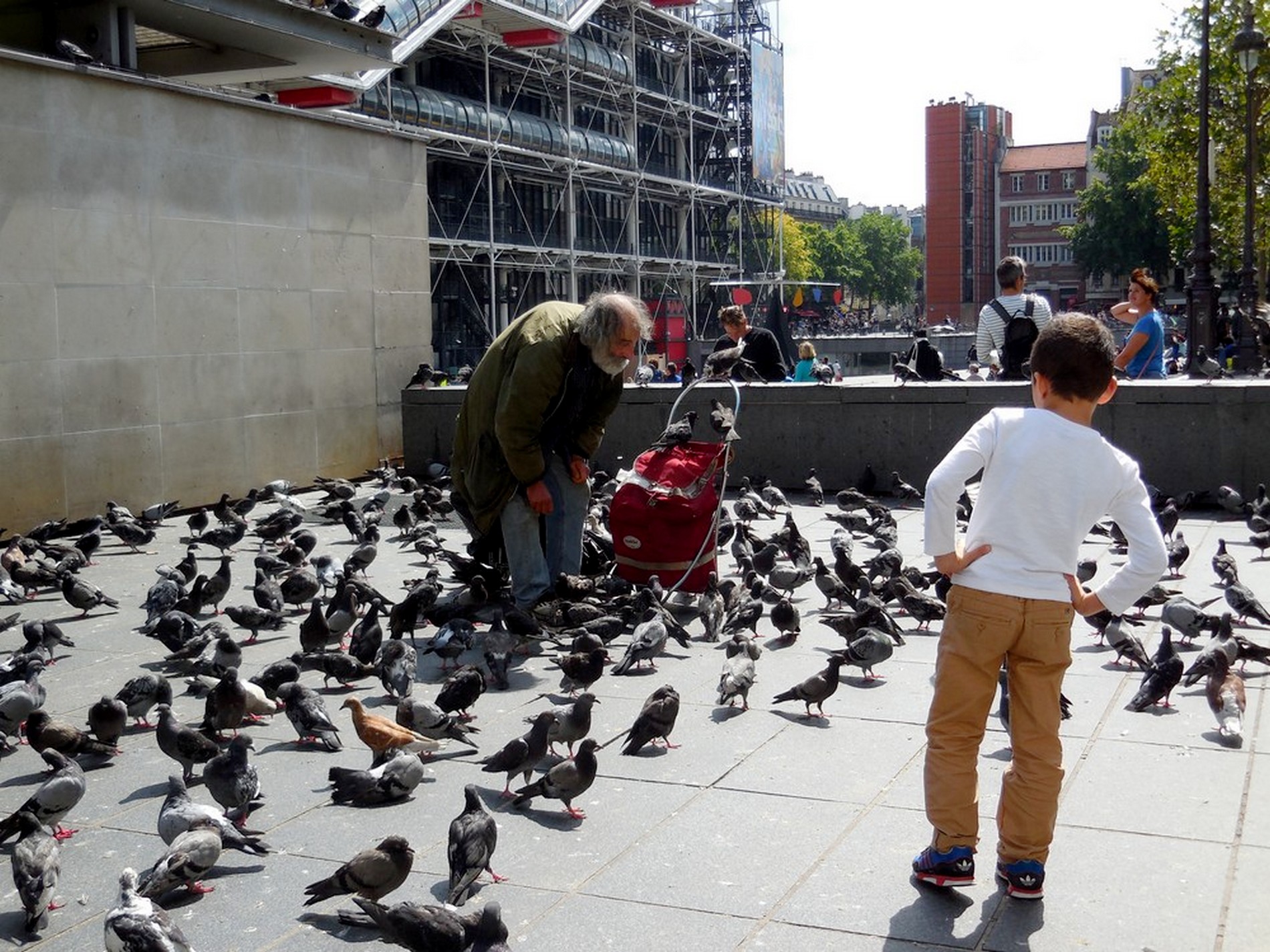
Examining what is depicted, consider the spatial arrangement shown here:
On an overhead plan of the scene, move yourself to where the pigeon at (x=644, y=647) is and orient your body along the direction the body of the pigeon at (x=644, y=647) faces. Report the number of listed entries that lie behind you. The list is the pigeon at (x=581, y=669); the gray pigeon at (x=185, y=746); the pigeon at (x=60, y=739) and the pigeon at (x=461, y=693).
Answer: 4

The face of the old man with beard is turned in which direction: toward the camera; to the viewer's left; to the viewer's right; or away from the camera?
to the viewer's right

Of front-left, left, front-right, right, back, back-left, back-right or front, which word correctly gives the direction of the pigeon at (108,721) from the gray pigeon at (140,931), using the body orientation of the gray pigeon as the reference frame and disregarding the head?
front-right

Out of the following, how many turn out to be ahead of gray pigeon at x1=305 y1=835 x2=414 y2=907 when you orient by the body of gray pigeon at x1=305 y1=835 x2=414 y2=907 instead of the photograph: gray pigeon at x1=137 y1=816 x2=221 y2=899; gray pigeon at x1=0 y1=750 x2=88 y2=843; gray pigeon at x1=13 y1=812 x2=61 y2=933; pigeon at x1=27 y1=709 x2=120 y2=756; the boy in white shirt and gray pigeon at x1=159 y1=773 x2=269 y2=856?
1

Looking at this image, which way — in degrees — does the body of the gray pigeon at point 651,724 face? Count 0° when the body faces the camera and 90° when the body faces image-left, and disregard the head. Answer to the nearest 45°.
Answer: approximately 225°

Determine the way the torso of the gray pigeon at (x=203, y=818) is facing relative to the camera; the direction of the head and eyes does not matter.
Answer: to the viewer's left

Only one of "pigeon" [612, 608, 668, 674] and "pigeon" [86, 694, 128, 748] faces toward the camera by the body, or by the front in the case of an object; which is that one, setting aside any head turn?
"pigeon" [86, 694, 128, 748]

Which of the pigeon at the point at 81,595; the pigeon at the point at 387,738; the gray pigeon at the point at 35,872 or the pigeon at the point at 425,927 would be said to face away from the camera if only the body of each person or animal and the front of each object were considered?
the gray pigeon

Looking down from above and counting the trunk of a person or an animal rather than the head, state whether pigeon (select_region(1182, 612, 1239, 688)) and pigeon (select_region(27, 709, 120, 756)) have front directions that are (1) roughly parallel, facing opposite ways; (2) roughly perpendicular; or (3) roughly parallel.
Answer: roughly parallel, facing opposite ways

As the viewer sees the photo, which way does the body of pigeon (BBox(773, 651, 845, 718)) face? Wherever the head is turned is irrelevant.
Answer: to the viewer's right

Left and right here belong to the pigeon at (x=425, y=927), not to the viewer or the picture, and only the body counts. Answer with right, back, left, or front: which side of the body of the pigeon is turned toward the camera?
right

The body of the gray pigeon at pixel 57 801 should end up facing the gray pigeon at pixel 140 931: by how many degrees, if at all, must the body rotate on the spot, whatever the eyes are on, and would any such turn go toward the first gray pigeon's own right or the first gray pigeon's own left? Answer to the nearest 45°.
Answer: approximately 90° to the first gray pigeon's own right

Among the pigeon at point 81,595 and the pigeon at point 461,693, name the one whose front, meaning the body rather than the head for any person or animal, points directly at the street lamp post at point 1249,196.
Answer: the pigeon at point 461,693

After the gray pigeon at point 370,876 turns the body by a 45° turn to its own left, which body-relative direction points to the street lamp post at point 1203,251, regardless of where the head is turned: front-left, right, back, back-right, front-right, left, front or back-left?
front

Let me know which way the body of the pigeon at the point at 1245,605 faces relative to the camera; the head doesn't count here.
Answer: to the viewer's left

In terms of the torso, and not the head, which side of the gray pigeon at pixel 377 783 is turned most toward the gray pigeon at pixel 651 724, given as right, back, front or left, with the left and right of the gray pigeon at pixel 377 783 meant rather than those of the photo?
front

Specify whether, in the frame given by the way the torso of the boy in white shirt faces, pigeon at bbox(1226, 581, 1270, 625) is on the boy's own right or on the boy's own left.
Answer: on the boy's own right
